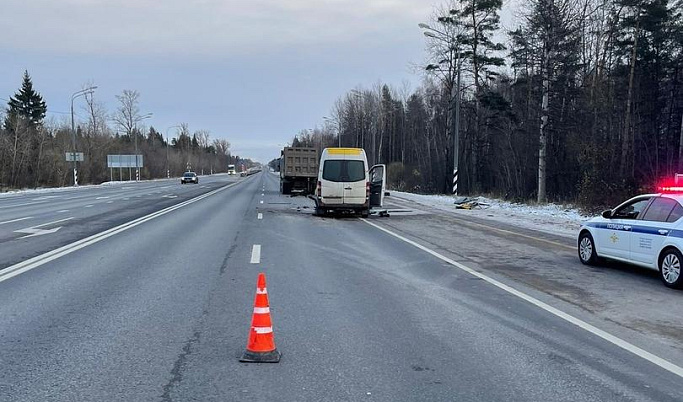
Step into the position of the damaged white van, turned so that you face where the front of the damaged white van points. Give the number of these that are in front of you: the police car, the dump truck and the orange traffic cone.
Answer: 1

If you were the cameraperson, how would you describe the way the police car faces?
facing away from the viewer and to the left of the viewer

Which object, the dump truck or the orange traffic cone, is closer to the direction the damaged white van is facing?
the dump truck

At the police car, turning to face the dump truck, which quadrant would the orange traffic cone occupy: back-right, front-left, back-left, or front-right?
back-left

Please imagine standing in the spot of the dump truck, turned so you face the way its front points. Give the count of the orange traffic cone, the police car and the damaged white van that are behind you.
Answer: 3

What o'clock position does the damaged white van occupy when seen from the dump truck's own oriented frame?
The damaged white van is roughly at 6 o'clock from the dump truck.

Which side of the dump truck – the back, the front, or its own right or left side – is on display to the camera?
back

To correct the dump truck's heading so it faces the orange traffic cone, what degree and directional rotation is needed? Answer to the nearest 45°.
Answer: approximately 180°
